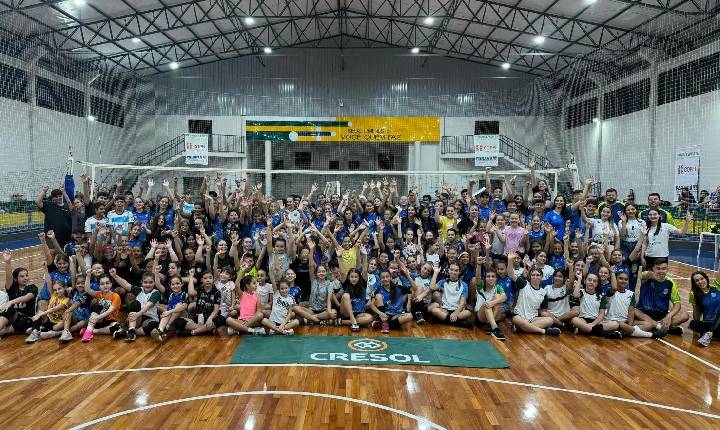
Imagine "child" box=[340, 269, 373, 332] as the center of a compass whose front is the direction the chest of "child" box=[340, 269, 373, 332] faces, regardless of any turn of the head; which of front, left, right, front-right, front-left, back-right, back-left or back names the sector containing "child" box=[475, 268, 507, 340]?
left

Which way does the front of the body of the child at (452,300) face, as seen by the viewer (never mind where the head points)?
toward the camera

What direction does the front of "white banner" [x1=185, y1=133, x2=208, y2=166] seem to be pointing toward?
toward the camera

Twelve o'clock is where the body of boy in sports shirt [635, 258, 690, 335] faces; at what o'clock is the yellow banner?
The yellow banner is roughly at 4 o'clock from the boy in sports shirt.

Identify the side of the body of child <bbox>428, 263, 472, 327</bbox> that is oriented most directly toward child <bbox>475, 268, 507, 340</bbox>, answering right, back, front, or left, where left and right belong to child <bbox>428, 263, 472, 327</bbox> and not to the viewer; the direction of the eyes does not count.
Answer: left

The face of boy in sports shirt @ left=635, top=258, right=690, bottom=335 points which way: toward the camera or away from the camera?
toward the camera

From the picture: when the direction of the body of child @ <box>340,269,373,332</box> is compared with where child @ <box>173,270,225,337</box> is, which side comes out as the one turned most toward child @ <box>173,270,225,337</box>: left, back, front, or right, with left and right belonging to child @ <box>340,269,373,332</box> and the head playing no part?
right

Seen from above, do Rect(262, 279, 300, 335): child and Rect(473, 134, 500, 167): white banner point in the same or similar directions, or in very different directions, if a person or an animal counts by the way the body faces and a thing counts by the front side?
same or similar directions

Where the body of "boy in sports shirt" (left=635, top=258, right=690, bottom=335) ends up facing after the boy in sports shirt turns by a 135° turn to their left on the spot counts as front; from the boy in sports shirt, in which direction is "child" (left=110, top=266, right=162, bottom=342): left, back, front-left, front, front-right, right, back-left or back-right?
back

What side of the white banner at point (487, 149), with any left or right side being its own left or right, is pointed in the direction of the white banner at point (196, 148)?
right

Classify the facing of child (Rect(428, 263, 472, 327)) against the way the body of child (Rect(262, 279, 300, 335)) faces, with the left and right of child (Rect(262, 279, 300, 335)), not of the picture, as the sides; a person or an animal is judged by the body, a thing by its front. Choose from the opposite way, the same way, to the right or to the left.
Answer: the same way

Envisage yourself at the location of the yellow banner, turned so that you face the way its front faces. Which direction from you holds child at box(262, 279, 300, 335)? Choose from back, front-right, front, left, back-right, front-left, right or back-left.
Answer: front

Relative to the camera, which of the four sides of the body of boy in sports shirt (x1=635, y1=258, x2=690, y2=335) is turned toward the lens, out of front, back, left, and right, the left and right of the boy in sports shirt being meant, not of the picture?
front

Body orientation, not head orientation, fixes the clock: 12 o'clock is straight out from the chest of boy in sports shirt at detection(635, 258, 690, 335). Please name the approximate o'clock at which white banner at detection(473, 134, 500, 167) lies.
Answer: The white banner is roughly at 5 o'clock from the boy in sports shirt.

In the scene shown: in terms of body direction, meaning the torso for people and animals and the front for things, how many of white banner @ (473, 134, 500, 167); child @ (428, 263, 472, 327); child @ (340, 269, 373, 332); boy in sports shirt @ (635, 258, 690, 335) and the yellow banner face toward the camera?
5

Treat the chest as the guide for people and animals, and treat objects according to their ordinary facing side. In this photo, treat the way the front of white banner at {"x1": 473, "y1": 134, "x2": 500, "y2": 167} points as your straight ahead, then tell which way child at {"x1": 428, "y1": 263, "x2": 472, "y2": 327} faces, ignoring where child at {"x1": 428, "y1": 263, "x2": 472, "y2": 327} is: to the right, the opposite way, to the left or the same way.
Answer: the same way
